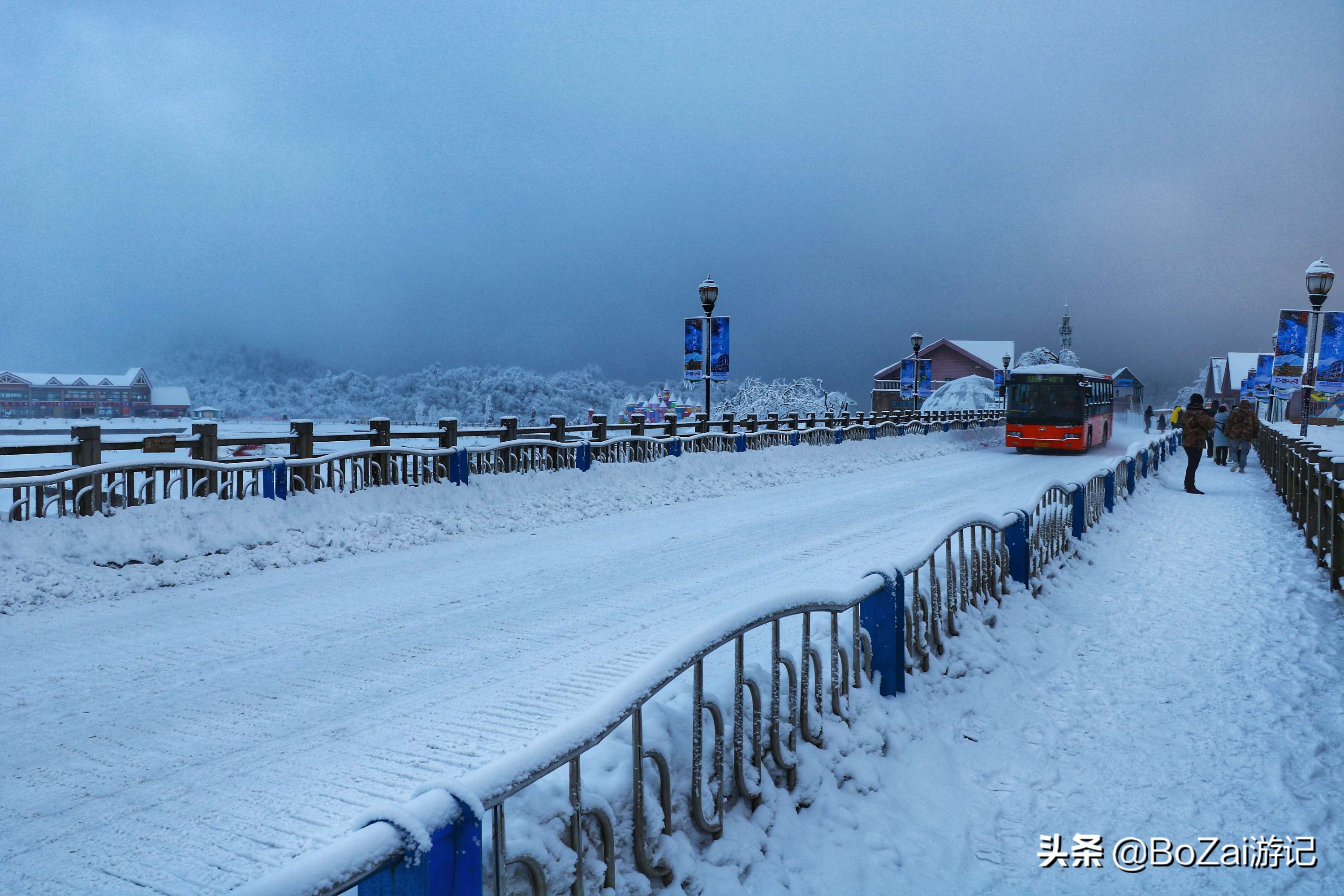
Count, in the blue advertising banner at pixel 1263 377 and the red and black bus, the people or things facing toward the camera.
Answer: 2

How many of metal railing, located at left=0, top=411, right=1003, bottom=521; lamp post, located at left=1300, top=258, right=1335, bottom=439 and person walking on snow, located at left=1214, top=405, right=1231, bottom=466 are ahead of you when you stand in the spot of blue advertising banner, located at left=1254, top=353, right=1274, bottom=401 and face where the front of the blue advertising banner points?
3

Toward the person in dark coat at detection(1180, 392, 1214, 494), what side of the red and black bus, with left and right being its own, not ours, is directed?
front

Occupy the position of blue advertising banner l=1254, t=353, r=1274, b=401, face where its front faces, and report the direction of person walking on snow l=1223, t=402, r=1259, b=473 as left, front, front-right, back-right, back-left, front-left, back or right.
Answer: front

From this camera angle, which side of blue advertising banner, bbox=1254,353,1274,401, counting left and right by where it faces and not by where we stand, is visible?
front

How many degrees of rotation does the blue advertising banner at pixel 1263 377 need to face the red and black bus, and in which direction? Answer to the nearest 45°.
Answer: approximately 45° to its right

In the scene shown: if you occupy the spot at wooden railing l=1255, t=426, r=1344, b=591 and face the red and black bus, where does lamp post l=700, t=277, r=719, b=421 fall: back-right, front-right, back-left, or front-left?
front-left

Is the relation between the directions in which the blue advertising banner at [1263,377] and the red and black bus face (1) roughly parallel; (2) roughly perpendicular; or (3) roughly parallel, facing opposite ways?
roughly parallel

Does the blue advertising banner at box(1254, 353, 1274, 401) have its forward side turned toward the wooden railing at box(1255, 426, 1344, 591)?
yes

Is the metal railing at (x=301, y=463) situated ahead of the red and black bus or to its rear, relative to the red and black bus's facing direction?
ahead

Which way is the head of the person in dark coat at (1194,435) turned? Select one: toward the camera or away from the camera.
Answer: away from the camera

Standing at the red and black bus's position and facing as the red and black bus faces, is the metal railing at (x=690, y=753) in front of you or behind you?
in front

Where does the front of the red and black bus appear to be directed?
toward the camera

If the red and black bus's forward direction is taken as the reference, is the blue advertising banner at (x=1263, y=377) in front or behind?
behind

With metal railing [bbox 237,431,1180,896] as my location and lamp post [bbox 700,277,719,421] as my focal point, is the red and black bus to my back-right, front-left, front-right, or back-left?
front-right

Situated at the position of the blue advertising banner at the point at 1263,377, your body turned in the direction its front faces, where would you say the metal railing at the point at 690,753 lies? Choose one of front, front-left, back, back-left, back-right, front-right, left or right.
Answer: front
